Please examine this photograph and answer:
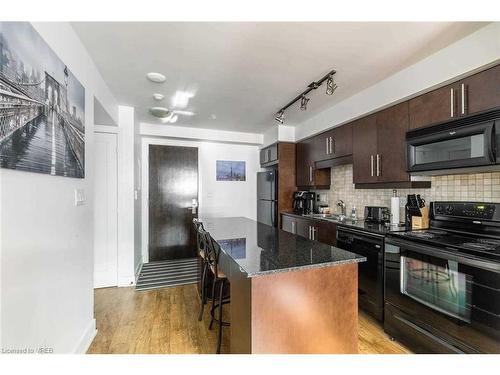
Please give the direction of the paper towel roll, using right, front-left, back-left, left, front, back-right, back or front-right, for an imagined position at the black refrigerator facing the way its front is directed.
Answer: left

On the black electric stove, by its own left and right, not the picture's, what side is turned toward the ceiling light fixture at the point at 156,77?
front

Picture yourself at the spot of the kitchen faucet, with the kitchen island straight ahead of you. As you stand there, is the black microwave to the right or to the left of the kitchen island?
left

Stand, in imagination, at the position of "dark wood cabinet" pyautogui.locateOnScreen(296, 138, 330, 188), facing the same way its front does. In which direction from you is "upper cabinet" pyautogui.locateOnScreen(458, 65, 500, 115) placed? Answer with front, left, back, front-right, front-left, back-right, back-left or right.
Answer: left

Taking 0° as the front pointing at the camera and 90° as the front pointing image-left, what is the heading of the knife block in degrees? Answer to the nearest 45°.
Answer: approximately 45°

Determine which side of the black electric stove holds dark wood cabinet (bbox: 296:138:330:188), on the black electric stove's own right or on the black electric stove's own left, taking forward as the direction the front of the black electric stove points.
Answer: on the black electric stove's own right

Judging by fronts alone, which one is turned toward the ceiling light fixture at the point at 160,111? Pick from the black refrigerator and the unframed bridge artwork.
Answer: the black refrigerator

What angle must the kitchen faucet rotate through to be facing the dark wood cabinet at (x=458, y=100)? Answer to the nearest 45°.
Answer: approximately 90° to its left

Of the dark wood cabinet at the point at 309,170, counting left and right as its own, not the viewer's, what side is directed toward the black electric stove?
left

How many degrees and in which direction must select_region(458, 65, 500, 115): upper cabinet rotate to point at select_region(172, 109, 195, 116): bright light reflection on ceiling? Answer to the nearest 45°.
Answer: approximately 45° to its right

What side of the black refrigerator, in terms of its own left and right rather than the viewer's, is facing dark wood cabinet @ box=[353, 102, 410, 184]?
left
